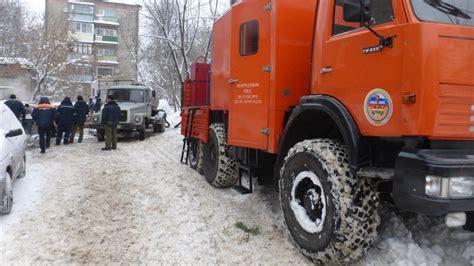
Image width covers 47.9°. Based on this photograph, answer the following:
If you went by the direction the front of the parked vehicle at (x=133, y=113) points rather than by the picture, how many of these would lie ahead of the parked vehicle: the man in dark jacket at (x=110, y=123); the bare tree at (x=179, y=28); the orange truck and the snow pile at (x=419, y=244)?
3

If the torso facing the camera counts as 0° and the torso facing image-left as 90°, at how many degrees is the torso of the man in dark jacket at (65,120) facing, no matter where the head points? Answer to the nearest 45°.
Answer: approximately 180°

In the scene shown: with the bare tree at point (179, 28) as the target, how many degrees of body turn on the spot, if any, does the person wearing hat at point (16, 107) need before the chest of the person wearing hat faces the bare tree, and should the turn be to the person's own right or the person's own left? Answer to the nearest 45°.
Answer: approximately 45° to the person's own right

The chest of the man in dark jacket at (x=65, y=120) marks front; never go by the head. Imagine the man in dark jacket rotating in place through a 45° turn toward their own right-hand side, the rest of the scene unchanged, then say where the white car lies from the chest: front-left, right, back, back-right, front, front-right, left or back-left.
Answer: back-right

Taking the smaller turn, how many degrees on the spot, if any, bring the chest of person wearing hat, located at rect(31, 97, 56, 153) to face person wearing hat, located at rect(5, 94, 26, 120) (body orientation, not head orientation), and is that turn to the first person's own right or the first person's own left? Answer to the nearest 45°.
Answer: approximately 45° to the first person's own left

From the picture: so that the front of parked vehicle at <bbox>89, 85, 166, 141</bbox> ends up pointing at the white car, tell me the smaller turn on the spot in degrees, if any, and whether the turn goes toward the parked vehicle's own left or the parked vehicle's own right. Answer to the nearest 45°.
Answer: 0° — it already faces it

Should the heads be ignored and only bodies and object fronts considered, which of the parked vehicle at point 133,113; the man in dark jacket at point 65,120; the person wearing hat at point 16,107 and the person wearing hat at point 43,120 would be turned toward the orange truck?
the parked vehicle

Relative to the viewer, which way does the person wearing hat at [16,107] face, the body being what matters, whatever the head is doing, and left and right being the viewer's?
facing away from the viewer

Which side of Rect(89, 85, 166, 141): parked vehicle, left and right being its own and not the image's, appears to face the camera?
front

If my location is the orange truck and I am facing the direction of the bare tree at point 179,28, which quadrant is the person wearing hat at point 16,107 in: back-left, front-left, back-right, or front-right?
front-left

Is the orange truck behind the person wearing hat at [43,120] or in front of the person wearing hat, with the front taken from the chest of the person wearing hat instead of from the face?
behind

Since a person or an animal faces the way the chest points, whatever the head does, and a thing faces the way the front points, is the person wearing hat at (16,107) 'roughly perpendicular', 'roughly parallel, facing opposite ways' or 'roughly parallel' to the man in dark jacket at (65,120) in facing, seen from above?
roughly parallel

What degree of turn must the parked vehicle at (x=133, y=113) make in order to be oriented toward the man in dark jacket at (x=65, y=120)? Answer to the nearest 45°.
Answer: approximately 45° to its right

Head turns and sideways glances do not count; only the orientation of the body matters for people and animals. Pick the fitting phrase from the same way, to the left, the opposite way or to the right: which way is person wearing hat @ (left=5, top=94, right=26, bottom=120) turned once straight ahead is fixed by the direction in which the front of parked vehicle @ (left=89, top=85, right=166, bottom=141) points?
the opposite way

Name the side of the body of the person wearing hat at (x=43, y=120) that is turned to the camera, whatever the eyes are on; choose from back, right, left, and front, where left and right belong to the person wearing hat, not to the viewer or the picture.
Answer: back

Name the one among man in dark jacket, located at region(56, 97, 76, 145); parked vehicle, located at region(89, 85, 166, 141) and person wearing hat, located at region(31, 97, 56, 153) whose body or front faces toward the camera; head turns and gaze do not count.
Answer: the parked vehicle
